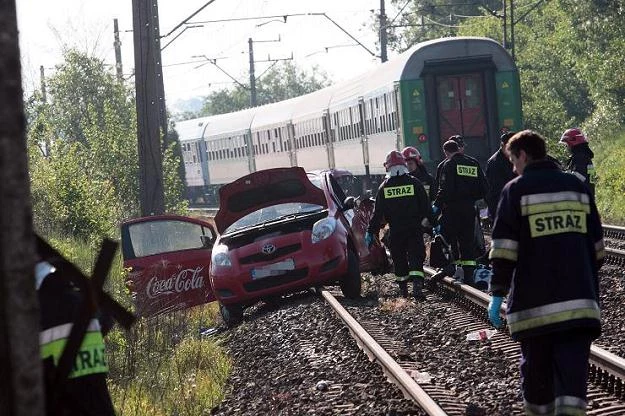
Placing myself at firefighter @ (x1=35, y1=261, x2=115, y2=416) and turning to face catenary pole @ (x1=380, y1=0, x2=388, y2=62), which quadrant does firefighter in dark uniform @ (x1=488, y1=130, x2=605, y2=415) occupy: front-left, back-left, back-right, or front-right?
front-right

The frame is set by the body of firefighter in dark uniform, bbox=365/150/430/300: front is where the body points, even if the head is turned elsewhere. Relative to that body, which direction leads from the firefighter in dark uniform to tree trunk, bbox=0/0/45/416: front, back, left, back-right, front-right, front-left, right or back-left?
back

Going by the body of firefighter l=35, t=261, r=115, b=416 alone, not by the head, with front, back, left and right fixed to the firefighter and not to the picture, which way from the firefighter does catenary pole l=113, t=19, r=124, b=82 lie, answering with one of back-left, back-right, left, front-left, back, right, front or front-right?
front

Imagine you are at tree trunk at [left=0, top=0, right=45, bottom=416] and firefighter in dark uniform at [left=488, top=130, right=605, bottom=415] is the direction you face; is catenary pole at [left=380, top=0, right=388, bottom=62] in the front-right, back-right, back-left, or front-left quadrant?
front-left

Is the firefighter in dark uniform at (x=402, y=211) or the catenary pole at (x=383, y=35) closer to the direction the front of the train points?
the catenary pole

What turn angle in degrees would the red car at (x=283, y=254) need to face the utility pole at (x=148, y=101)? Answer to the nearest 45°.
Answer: approximately 135° to its right

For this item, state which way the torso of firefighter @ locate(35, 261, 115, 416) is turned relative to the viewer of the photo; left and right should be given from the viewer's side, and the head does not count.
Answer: facing away from the viewer

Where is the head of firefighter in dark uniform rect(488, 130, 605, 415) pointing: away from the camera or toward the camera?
away from the camera

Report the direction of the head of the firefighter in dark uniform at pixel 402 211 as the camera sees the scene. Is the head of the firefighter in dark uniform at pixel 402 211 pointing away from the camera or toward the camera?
away from the camera

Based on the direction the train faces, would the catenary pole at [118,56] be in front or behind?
in front

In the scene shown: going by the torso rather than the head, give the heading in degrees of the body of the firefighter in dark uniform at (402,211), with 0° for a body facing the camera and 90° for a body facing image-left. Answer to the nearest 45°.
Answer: approximately 180°

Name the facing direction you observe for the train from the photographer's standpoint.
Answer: facing away from the viewer and to the left of the viewer

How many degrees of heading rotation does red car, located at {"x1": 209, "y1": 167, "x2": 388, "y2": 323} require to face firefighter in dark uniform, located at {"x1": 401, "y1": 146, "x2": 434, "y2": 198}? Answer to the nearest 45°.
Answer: approximately 180°
